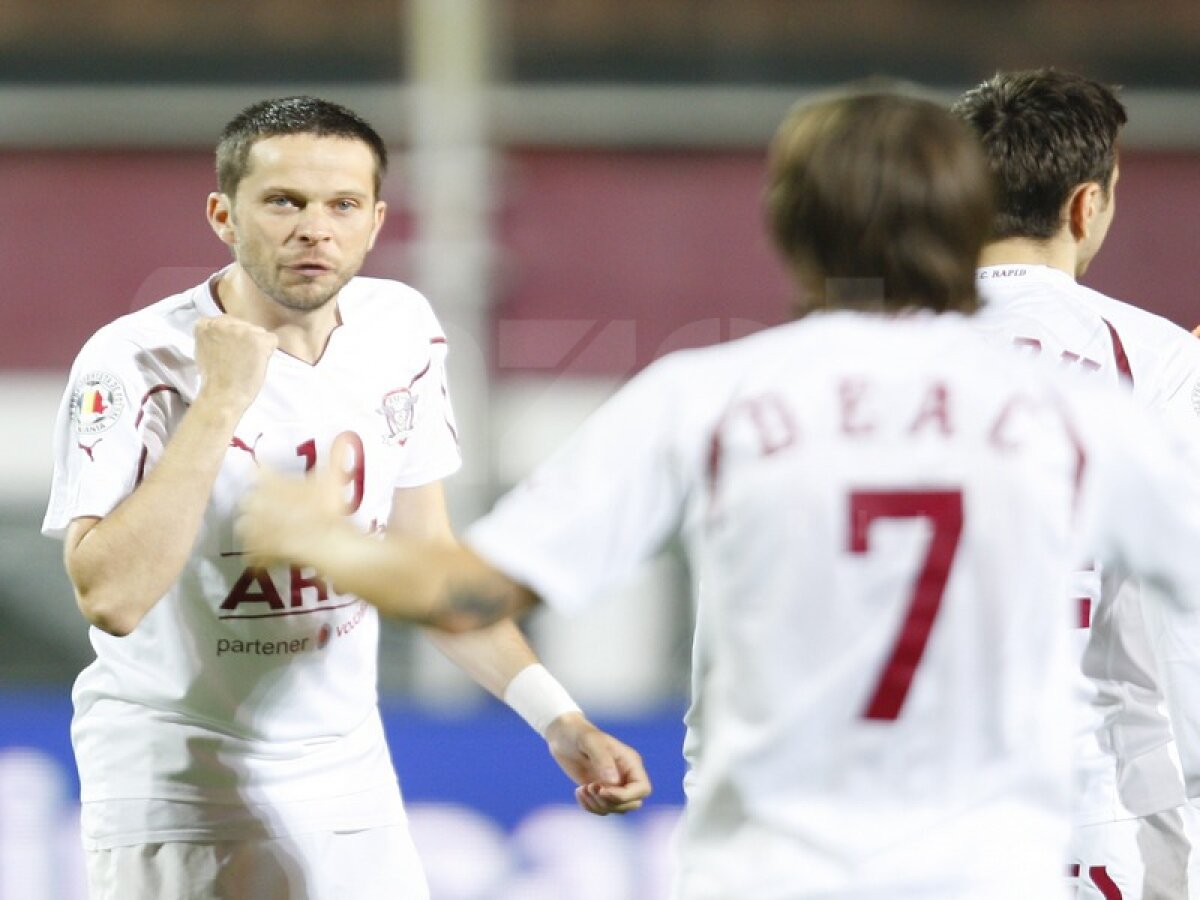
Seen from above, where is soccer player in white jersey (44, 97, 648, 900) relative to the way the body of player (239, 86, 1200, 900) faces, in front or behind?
in front

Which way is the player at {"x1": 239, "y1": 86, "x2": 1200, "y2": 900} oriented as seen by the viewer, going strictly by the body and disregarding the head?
away from the camera

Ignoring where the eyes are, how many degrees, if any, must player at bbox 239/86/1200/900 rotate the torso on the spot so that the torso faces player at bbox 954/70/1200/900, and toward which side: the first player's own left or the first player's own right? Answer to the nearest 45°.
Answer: approximately 45° to the first player's own right

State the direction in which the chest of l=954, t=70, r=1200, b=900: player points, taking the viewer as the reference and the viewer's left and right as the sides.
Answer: facing away from the viewer and to the right of the viewer
